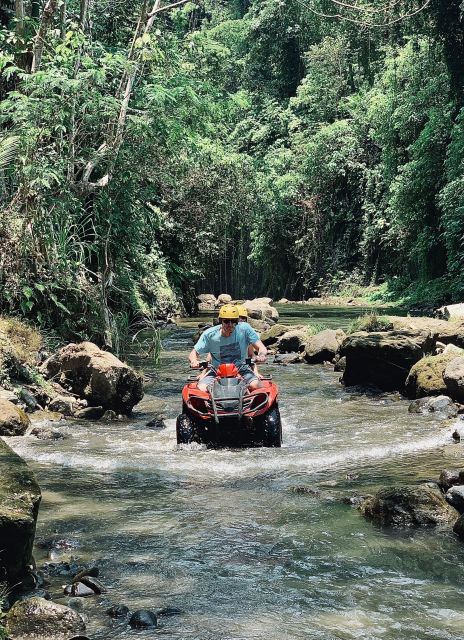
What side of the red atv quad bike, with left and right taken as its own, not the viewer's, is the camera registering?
front

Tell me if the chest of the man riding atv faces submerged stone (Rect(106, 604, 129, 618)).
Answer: yes

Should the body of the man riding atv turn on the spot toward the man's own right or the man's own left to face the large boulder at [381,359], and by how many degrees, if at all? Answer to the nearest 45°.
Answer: approximately 135° to the man's own left

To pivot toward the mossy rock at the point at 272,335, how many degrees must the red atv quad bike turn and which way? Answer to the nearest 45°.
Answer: approximately 180°

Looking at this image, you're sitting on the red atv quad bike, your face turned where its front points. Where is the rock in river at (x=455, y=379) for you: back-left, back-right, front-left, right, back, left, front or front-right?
back-left

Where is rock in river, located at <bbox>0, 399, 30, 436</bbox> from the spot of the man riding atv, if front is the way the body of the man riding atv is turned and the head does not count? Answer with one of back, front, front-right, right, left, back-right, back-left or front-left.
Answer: right

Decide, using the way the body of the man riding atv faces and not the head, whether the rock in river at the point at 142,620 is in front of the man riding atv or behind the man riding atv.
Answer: in front

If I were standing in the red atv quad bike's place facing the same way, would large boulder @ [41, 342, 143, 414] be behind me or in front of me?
behind

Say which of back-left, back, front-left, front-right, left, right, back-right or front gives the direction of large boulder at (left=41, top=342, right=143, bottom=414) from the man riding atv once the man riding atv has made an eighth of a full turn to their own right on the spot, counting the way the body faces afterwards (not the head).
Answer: right

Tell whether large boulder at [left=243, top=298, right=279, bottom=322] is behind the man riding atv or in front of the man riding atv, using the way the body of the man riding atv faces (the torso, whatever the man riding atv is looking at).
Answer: behind

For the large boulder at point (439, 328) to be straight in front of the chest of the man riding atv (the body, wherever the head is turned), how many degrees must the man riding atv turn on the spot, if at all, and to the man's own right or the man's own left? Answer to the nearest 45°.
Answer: approximately 135° to the man's own left

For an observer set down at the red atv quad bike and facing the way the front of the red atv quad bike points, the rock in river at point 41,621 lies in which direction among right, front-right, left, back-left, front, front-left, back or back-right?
front

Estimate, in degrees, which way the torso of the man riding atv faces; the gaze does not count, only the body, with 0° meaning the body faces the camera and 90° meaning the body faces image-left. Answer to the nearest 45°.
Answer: approximately 0°

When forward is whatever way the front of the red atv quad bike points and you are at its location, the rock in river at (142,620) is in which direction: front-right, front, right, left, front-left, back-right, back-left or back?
front

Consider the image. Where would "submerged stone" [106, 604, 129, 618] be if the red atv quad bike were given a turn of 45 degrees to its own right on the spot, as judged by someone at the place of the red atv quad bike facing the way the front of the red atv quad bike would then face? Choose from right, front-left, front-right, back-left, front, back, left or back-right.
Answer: front-left

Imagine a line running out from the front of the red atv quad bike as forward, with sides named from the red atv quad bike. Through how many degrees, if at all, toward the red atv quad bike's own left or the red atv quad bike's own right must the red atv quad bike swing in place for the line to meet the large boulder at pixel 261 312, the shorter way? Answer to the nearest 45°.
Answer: approximately 180°
